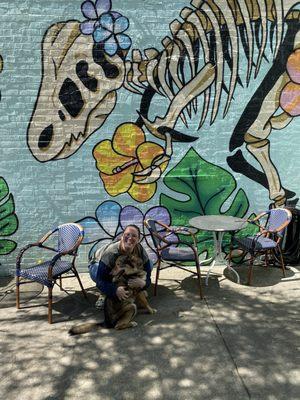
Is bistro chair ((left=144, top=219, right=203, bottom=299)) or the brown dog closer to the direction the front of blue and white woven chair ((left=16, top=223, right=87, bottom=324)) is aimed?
the brown dog

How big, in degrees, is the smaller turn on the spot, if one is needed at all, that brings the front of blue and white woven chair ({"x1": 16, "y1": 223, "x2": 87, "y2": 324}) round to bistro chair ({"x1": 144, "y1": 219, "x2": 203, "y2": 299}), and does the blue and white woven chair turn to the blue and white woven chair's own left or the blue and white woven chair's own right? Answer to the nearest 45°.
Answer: approximately 135° to the blue and white woven chair's own left

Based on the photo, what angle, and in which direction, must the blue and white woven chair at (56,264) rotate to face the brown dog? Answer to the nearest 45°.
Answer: approximately 90° to its left

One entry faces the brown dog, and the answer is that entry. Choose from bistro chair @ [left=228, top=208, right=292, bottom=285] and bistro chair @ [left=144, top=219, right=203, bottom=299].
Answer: bistro chair @ [left=228, top=208, right=292, bottom=285]

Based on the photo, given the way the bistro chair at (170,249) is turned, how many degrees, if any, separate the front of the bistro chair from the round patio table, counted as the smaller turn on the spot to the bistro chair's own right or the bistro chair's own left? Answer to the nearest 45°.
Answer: approximately 45° to the bistro chair's own left

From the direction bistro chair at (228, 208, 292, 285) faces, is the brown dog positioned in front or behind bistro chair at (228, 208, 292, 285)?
in front
